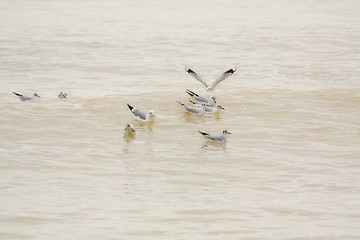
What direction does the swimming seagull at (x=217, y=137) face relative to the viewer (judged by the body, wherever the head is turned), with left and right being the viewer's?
facing to the right of the viewer

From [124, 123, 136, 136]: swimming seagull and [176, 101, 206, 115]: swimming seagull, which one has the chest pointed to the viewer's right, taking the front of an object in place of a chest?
[176, 101, 206, 115]: swimming seagull

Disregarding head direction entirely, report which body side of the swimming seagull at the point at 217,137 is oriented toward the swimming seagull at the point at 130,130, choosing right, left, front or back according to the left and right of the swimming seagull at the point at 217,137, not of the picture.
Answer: back

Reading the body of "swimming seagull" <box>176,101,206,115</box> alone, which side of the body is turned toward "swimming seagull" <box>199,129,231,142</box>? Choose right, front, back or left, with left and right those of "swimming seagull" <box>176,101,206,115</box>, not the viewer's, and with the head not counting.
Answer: right

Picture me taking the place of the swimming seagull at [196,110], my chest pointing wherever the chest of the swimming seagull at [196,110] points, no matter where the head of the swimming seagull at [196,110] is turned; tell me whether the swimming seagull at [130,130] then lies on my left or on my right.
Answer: on my right

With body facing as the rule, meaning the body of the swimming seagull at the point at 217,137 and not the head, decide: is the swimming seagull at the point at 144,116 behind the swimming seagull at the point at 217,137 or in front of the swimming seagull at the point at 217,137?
behind

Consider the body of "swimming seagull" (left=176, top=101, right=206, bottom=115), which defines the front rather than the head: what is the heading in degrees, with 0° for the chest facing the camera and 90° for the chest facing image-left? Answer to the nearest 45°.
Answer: approximately 270°

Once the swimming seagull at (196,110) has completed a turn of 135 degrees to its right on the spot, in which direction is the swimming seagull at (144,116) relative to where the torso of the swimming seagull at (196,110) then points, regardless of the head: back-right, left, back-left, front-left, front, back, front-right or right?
front
